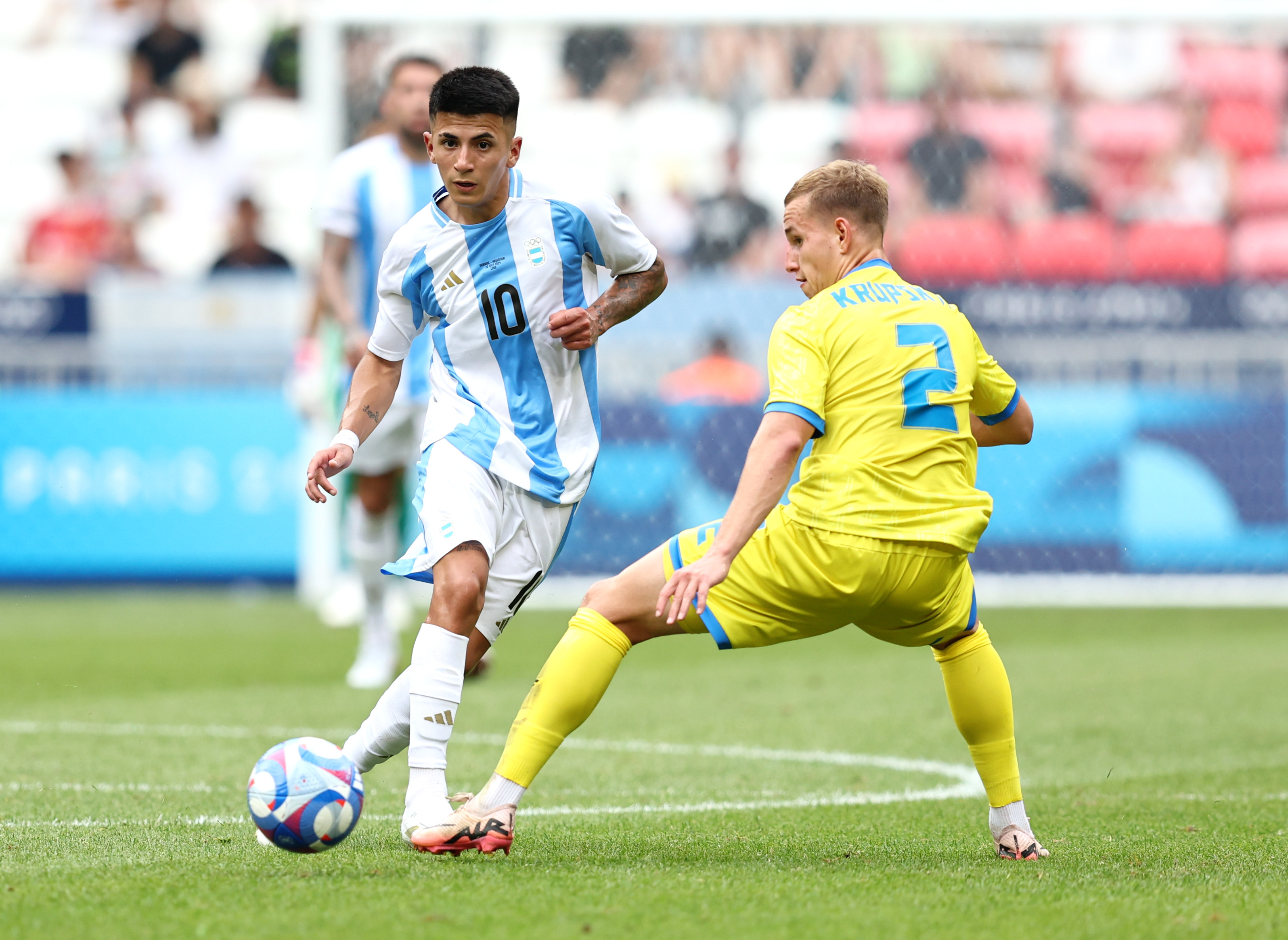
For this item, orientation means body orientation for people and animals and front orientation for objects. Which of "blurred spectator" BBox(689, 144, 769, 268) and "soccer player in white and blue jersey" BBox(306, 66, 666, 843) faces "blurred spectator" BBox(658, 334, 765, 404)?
"blurred spectator" BBox(689, 144, 769, 268)

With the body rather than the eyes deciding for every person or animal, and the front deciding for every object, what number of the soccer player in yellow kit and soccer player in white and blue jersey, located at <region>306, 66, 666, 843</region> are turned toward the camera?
1

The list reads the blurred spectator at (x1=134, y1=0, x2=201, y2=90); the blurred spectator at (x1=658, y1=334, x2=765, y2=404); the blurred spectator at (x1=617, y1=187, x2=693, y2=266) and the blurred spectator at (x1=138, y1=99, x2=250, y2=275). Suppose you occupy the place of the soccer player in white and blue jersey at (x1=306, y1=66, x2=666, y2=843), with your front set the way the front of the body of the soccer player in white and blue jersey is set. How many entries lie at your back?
4

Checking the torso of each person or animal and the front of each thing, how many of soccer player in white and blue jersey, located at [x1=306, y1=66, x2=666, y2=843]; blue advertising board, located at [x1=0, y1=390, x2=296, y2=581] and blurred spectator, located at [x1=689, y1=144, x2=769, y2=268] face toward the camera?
3

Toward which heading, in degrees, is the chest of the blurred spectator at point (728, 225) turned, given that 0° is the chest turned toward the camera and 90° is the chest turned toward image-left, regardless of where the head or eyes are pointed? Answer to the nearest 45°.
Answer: approximately 0°

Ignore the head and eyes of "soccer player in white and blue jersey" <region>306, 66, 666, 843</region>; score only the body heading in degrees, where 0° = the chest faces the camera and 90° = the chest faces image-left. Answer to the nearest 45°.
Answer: approximately 0°

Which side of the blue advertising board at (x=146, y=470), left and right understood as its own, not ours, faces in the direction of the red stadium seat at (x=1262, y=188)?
left

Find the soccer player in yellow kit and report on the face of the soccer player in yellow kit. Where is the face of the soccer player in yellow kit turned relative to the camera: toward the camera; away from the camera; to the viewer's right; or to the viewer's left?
to the viewer's left

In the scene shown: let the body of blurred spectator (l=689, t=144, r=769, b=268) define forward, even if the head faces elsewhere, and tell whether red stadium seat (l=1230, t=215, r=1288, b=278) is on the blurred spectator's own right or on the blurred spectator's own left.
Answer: on the blurred spectator's own left

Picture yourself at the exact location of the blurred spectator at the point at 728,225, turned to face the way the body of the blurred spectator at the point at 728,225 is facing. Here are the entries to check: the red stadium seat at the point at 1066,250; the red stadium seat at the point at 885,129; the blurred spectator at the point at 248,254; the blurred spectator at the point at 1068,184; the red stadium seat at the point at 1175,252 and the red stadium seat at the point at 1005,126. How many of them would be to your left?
5

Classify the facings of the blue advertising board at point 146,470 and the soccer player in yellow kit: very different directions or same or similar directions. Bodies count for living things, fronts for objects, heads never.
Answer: very different directions
